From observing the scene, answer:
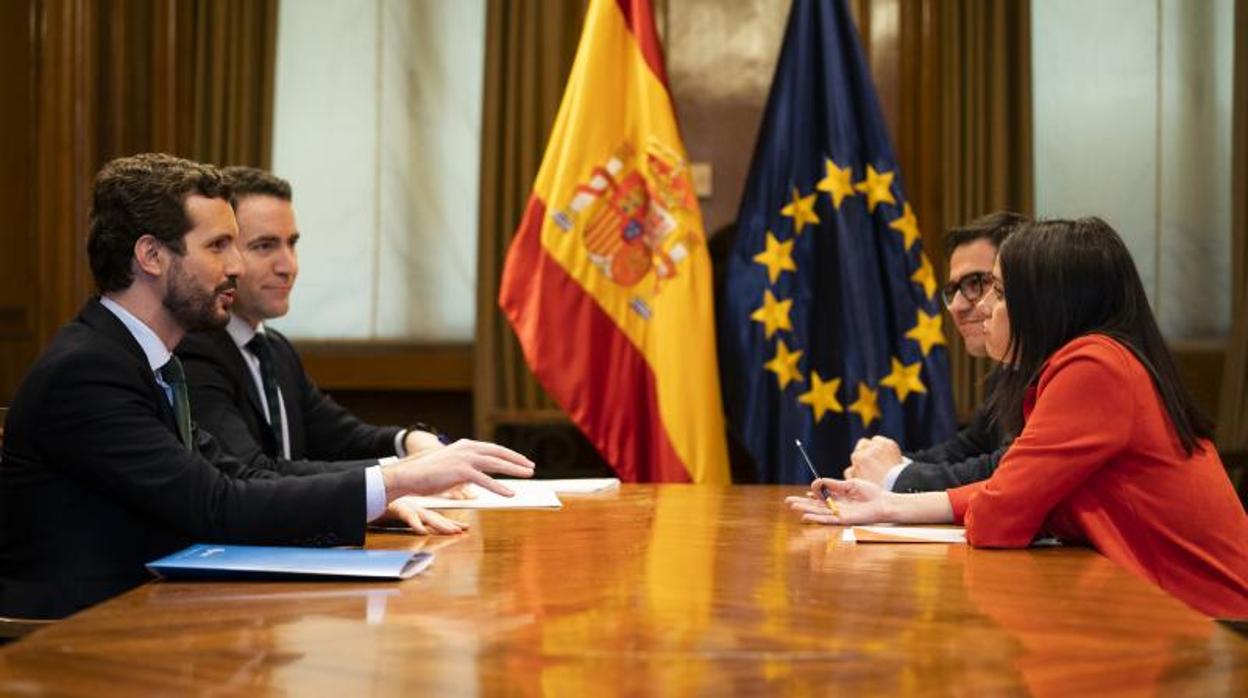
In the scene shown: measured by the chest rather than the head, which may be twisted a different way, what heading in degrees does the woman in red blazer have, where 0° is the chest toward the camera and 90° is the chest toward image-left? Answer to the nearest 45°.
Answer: approximately 90°

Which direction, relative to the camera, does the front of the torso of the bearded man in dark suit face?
to the viewer's right

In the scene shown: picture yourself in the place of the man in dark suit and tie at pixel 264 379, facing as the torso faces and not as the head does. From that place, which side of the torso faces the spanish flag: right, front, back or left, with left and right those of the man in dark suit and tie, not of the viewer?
left

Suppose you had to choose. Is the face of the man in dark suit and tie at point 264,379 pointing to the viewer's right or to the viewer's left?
to the viewer's right

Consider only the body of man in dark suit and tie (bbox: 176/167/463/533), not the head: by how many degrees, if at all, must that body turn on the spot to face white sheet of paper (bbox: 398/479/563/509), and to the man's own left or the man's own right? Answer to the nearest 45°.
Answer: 0° — they already face it

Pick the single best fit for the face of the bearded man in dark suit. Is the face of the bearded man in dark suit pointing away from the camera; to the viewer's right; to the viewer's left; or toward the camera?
to the viewer's right

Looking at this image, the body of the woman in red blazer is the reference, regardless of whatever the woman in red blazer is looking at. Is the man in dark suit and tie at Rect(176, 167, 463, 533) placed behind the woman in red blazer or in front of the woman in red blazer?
in front

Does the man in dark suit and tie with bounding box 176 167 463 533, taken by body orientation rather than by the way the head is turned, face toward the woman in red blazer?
yes

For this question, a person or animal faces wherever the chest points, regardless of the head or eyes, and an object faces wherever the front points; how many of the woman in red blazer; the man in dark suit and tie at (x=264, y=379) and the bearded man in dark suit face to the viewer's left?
1

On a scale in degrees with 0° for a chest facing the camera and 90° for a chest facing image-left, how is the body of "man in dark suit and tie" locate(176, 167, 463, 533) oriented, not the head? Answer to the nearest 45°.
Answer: approximately 315°

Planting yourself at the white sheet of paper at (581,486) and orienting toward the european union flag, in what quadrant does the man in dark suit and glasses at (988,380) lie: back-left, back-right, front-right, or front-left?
front-right

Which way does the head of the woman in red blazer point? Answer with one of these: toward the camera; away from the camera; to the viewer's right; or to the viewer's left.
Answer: to the viewer's left

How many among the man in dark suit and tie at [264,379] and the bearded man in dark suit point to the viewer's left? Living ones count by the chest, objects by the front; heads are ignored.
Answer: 0

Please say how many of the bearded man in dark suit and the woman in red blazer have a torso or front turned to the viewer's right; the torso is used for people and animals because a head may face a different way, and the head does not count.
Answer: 1

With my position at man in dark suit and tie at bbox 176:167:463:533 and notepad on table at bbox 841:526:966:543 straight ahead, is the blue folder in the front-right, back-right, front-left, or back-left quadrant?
front-right
